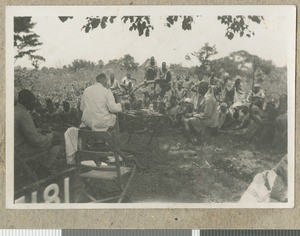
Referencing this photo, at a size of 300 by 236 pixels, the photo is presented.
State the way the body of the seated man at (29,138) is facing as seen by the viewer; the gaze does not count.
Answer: to the viewer's right

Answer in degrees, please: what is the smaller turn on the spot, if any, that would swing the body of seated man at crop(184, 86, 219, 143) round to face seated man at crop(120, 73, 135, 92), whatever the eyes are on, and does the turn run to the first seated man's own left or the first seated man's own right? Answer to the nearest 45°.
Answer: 0° — they already face them

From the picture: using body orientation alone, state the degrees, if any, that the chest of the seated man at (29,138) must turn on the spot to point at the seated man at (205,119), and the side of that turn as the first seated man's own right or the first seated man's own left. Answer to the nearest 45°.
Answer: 0° — they already face them

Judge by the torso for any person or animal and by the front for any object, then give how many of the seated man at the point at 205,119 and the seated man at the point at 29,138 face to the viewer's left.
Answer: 1

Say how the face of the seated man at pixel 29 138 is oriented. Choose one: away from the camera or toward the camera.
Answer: away from the camera

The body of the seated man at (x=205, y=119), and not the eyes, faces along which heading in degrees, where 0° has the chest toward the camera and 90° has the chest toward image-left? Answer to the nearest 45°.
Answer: approximately 90°
